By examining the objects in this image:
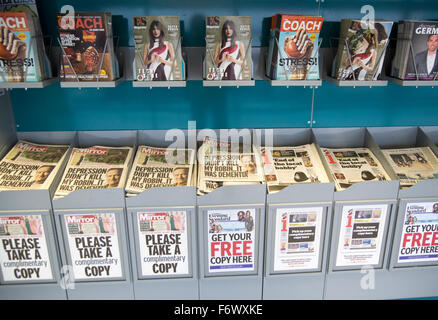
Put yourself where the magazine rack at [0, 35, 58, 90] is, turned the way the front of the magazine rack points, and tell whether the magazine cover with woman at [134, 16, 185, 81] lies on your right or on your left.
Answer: on your left

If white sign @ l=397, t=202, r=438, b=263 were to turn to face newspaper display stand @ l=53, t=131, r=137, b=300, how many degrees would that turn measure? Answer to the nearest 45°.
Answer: approximately 45° to its right

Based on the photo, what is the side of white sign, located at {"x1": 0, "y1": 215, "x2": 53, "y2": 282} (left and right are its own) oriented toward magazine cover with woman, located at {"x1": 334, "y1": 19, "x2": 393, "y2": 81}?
left

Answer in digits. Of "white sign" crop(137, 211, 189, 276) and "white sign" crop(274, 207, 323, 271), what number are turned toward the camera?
2

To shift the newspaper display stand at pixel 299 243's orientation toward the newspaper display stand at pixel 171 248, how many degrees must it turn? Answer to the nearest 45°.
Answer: approximately 90° to its right

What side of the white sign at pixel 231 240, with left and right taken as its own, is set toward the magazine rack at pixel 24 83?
right

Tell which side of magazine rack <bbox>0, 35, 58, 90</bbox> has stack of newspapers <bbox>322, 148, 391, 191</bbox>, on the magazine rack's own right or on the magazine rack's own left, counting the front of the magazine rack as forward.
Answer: on the magazine rack's own left

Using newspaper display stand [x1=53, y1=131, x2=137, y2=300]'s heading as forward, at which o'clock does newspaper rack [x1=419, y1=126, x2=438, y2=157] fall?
The newspaper rack is roughly at 9 o'clock from the newspaper display stand.

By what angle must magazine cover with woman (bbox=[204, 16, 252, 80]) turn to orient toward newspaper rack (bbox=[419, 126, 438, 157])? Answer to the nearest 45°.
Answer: approximately 90° to its left

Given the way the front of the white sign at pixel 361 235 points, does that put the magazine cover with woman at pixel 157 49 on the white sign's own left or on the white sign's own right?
on the white sign's own right
